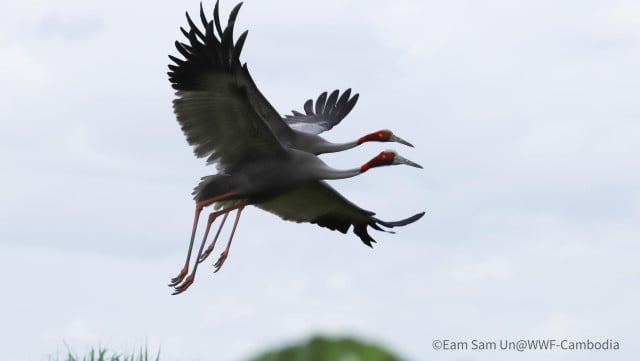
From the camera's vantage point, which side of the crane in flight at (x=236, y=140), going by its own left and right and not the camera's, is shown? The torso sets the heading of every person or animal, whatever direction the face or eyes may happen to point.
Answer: right
